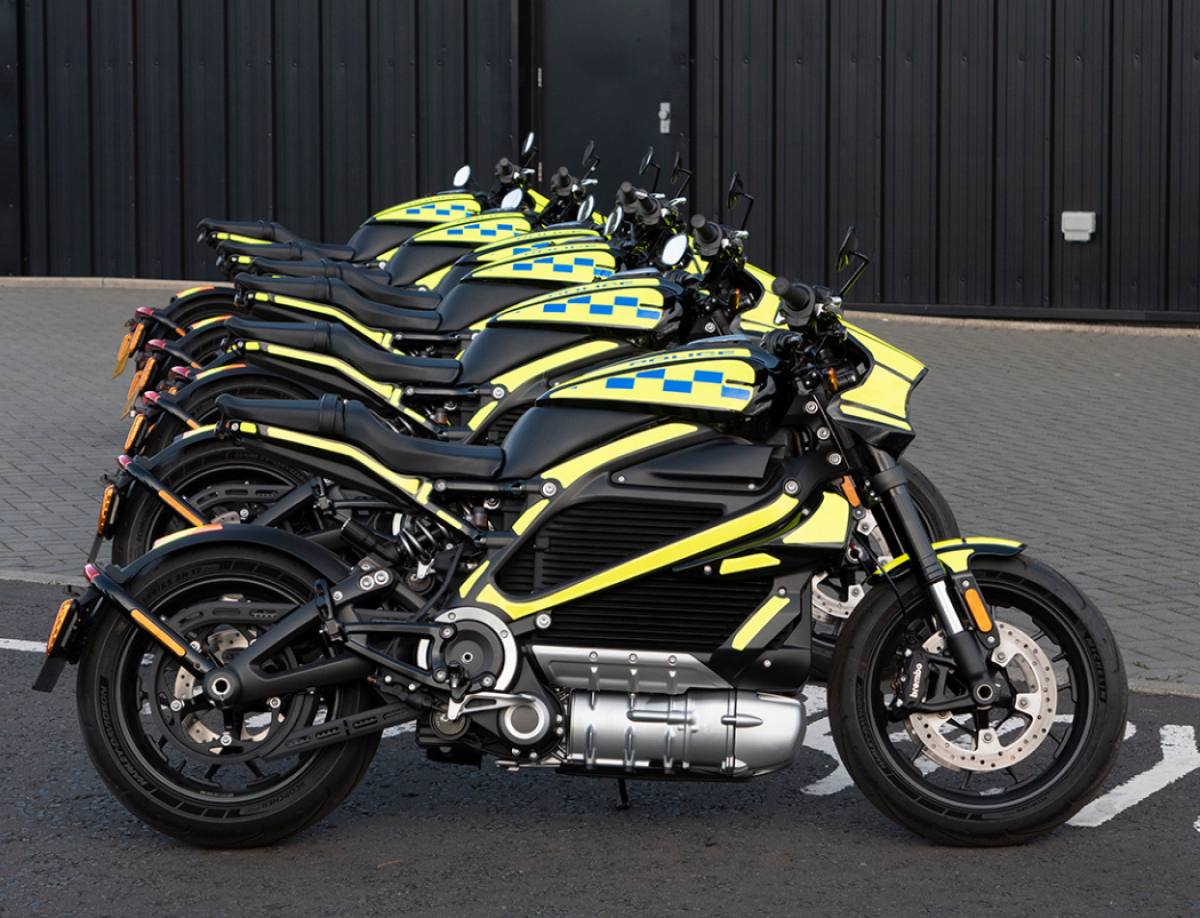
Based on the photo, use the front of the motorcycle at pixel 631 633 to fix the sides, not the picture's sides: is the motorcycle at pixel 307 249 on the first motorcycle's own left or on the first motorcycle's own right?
on the first motorcycle's own left

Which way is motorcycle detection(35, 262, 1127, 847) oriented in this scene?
to the viewer's right

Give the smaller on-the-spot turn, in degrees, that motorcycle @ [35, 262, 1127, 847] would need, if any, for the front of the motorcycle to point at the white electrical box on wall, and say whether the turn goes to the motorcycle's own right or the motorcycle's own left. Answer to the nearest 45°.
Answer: approximately 90° to the motorcycle's own left
